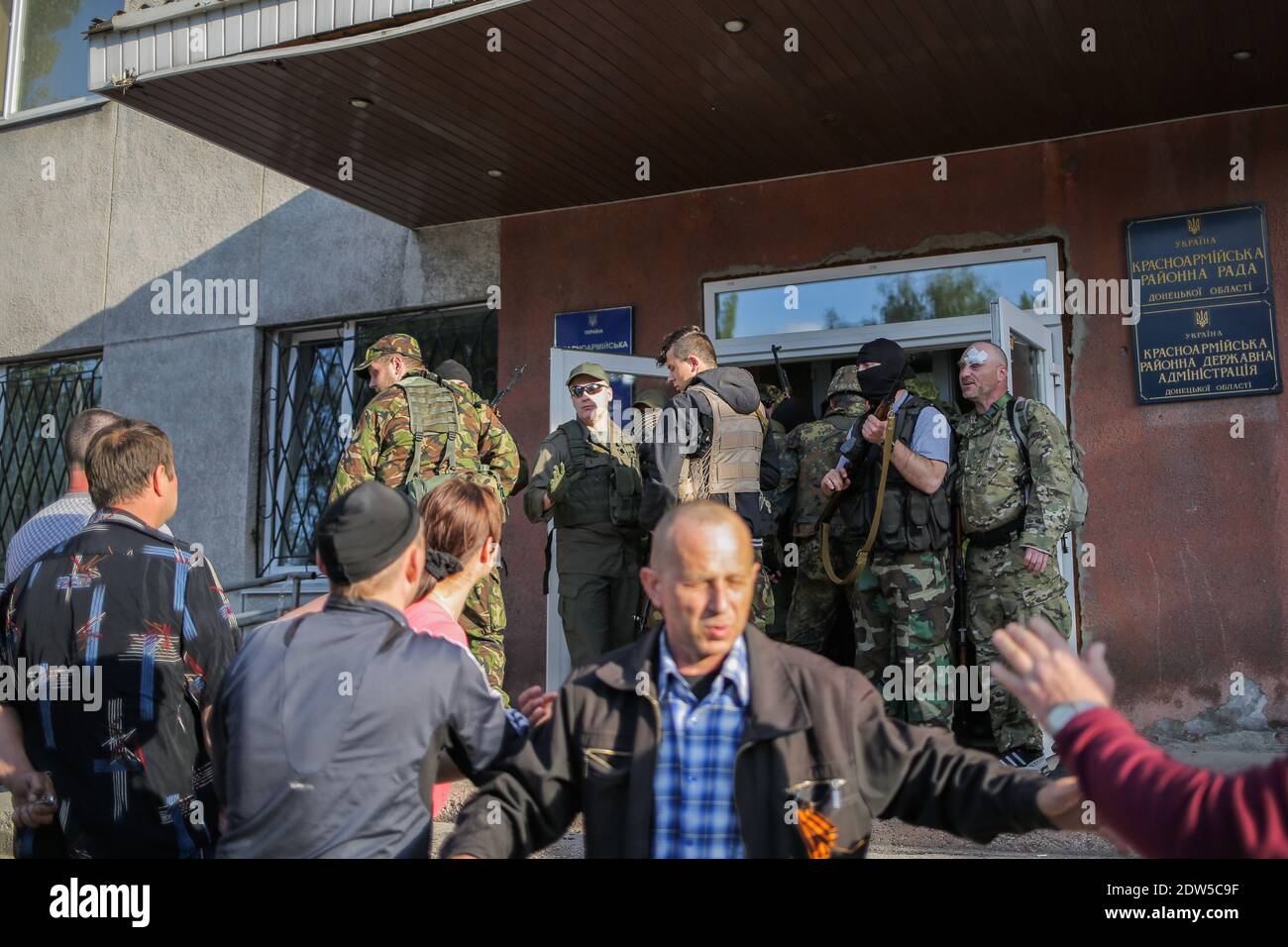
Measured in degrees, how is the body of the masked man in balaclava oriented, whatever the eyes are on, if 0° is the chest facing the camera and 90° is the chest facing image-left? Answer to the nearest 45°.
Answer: approximately 45°

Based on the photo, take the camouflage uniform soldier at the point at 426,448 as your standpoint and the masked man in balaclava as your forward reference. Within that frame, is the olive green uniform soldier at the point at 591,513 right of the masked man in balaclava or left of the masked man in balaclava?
left

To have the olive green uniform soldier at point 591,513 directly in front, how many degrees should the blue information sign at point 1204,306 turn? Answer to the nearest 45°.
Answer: approximately 90° to its right

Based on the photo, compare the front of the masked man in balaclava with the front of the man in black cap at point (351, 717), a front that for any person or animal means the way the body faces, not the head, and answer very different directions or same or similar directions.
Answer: very different directions

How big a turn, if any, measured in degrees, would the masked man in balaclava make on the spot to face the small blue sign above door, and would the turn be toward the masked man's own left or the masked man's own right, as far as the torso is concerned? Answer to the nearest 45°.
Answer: approximately 90° to the masked man's own right

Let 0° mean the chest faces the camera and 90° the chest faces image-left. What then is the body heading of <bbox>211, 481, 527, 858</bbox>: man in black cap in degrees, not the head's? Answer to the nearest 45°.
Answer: approximately 225°

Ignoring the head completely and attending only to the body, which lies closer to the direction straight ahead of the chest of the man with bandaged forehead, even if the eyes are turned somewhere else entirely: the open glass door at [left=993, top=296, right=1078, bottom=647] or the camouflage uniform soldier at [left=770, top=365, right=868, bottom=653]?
the camouflage uniform soldier

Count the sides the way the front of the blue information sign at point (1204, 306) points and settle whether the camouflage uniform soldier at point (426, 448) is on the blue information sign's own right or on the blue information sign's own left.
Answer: on the blue information sign's own right

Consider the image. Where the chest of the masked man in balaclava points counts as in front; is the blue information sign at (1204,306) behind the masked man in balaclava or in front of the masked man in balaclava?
behind

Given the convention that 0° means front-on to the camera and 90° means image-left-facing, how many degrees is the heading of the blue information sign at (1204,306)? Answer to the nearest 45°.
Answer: approximately 0°
